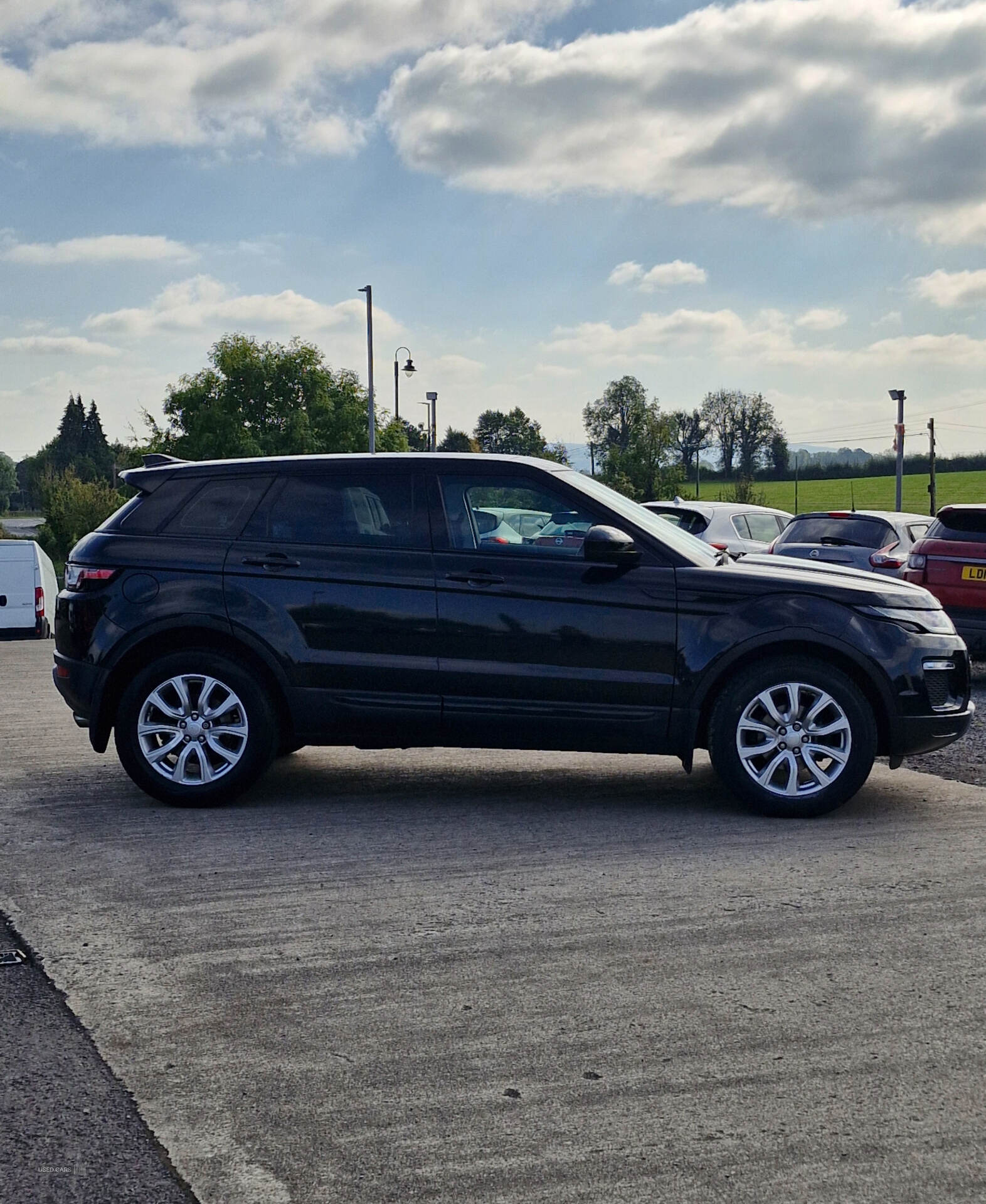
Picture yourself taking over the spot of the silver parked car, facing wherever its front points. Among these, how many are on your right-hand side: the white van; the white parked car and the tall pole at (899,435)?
0

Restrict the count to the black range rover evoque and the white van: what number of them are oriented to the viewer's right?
1

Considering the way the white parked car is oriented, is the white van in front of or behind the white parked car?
behind

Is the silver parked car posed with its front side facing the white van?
no

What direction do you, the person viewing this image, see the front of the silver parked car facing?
facing away from the viewer and to the right of the viewer

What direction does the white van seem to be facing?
away from the camera

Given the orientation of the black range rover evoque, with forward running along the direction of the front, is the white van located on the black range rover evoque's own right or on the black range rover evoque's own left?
on the black range rover evoque's own left

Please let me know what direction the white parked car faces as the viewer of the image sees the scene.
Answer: facing away from the viewer and to the right of the viewer

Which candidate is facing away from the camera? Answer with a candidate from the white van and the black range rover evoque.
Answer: the white van

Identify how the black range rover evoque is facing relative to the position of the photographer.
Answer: facing to the right of the viewer

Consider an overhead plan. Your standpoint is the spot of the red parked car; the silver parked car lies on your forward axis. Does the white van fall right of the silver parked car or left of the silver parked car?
left

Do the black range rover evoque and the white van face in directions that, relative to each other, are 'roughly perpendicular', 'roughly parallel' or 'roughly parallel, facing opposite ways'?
roughly perpendicular

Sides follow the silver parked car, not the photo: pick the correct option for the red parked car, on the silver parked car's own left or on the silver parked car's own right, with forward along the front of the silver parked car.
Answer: on the silver parked car's own right

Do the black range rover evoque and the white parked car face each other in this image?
no

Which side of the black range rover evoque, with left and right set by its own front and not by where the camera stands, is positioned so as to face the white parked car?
left

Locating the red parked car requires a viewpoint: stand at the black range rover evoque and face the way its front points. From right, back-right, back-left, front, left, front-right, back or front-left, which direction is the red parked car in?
front-left

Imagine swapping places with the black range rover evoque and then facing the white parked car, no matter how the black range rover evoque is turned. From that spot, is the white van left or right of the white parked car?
left

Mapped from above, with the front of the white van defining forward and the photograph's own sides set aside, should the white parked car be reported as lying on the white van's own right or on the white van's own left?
on the white van's own right

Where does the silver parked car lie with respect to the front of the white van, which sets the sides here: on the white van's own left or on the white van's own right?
on the white van's own right

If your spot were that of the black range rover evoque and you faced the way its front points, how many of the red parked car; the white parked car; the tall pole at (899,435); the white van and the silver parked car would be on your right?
0
